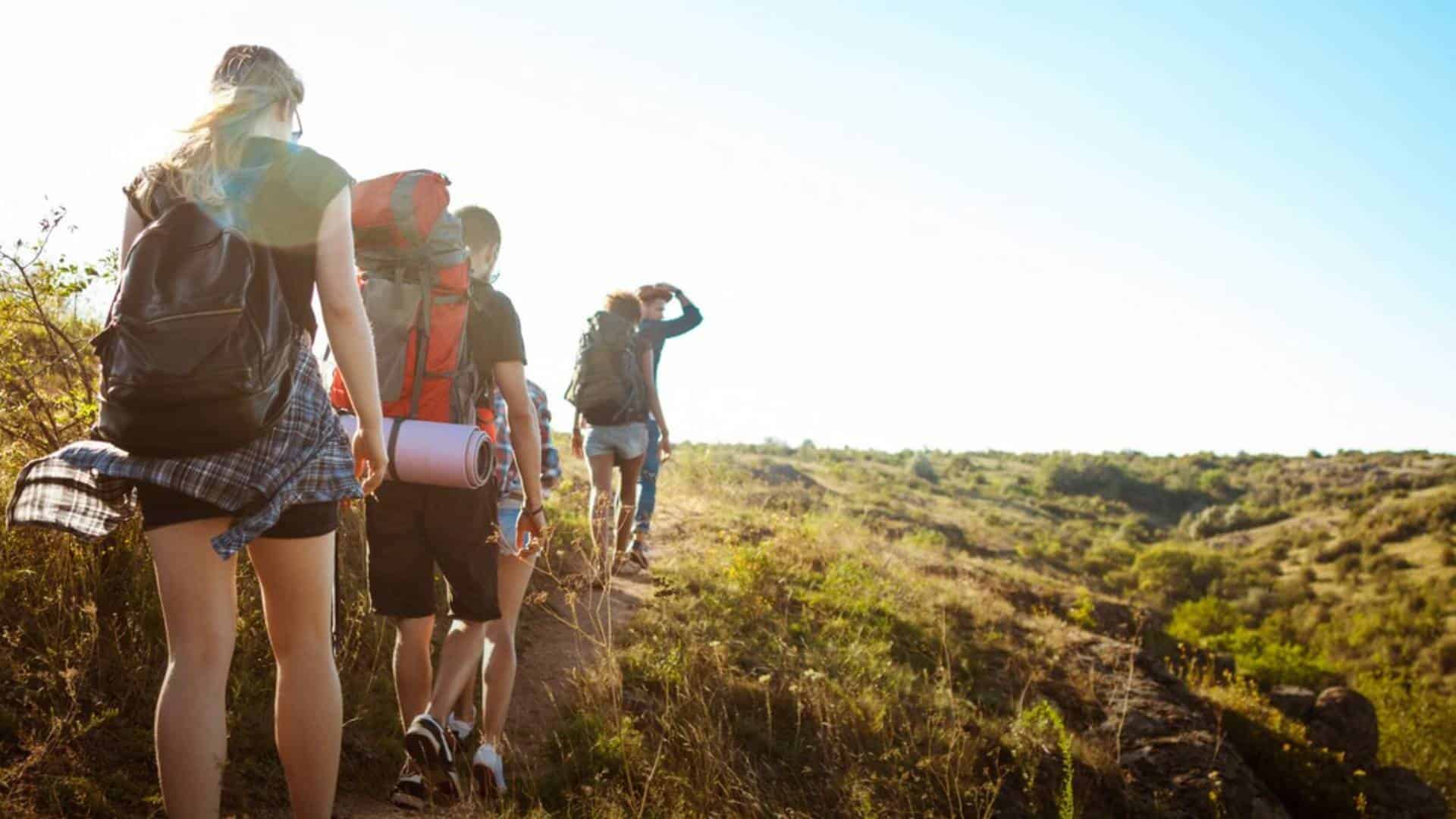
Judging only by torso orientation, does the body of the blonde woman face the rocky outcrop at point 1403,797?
no

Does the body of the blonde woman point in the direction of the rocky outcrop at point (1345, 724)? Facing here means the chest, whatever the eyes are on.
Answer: no

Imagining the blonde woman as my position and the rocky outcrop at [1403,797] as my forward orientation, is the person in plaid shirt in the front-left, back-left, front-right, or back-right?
front-left

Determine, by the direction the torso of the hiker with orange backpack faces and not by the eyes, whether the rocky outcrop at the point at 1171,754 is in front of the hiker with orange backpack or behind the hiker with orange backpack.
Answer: in front

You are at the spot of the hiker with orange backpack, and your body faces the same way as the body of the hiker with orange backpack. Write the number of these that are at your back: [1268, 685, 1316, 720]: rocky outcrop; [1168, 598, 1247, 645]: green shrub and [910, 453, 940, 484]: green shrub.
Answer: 0

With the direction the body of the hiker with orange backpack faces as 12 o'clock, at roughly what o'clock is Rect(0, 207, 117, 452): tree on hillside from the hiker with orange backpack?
The tree on hillside is roughly at 9 o'clock from the hiker with orange backpack.

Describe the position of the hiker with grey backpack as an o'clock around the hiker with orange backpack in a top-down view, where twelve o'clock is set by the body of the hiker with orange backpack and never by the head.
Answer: The hiker with grey backpack is roughly at 11 o'clock from the hiker with orange backpack.

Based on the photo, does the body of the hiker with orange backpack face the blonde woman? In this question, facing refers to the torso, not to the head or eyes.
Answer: no

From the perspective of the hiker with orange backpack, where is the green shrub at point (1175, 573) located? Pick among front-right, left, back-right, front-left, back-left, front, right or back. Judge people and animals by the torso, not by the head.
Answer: front

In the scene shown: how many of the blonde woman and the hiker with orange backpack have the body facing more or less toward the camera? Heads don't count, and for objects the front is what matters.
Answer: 0

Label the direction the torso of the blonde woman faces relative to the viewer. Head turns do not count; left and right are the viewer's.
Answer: facing away from the viewer

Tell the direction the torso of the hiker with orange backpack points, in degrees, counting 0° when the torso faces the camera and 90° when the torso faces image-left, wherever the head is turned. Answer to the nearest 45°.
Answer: approximately 225°
